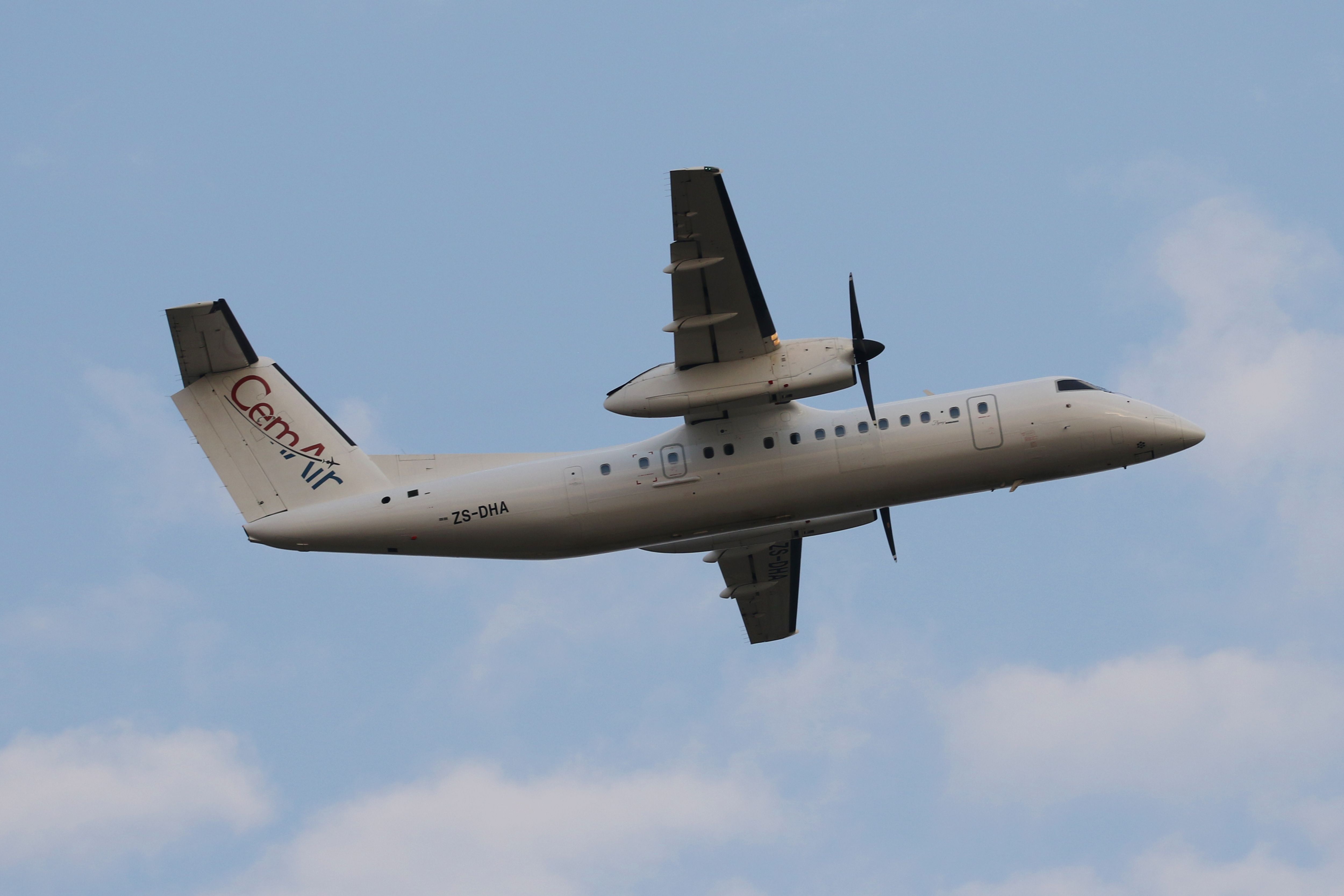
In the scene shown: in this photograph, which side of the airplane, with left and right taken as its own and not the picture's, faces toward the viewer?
right
